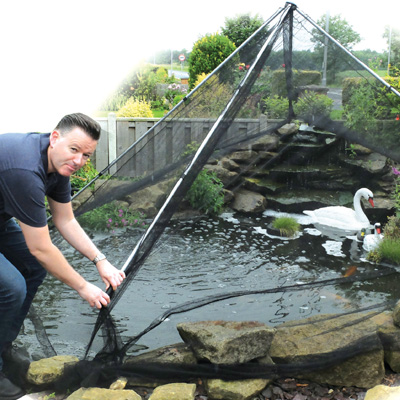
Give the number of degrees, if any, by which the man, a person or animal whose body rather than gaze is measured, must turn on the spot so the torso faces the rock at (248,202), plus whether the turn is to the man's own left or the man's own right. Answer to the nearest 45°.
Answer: approximately 45° to the man's own left

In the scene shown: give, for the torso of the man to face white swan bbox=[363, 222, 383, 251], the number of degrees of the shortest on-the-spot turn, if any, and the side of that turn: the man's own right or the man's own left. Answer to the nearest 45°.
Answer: approximately 45° to the man's own left

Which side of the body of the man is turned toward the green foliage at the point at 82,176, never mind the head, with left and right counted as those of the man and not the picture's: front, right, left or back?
left

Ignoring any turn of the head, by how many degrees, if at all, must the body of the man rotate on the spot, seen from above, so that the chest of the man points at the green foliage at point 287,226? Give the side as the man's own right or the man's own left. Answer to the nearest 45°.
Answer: approximately 45° to the man's own left

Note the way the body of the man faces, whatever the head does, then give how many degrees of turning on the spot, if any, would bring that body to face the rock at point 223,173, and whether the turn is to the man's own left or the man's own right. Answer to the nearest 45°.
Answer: approximately 45° to the man's own left

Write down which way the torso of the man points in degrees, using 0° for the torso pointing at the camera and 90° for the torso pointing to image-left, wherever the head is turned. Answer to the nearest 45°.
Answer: approximately 270°

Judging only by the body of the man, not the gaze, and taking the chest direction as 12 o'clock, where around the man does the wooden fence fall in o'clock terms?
The wooden fence is roughly at 10 o'clock from the man.
